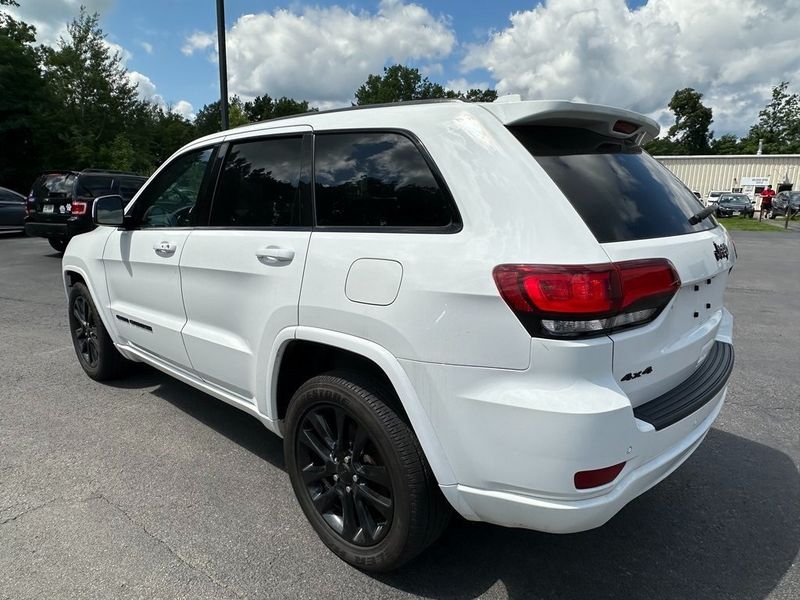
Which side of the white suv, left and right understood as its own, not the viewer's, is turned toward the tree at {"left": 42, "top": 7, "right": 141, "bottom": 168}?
front

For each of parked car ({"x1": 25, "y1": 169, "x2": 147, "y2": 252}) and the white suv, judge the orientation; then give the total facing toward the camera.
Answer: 0

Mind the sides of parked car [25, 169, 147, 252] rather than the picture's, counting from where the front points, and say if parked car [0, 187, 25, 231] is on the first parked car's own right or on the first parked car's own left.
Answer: on the first parked car's own left

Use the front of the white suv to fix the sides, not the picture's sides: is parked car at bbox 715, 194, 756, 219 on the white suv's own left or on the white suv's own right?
on the white suv's own right

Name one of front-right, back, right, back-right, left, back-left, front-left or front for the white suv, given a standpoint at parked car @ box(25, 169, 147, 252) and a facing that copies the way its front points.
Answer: back-right

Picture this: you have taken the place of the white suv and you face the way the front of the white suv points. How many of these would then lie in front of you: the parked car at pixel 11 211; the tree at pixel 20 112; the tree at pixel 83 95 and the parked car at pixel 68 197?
4

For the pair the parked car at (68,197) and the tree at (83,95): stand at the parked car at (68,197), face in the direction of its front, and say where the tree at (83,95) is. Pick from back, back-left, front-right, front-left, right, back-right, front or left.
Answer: front-left

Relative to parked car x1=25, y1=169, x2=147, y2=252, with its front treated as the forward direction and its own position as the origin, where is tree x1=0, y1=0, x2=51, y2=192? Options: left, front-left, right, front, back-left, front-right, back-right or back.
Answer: front-left

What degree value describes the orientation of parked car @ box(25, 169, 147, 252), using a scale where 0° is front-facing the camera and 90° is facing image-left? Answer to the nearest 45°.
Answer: approximately 225°

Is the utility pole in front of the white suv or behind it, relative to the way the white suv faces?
in front

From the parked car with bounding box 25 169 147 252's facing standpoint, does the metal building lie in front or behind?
in front

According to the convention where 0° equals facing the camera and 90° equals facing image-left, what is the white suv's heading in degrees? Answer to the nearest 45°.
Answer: approximately 135°

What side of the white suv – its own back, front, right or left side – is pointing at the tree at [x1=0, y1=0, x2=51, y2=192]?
front
